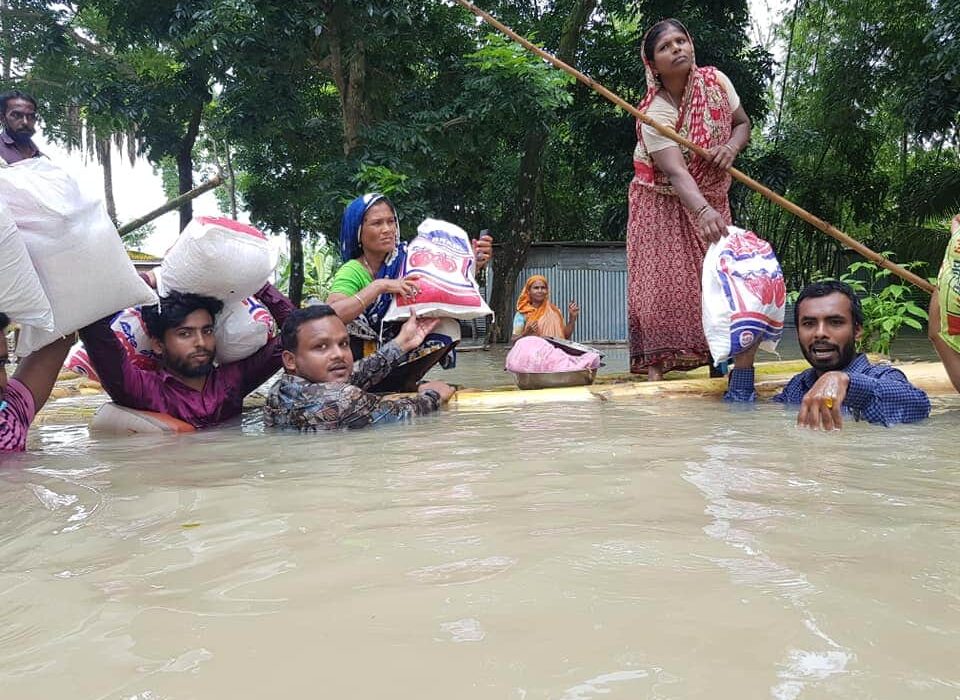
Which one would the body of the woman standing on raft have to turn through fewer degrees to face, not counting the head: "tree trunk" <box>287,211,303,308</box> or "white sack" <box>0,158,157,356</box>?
the white sack

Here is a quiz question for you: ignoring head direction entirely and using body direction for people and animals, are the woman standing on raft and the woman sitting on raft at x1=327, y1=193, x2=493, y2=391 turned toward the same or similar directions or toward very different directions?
same or similar directions

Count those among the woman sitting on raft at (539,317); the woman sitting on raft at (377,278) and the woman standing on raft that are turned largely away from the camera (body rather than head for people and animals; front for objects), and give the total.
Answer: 0

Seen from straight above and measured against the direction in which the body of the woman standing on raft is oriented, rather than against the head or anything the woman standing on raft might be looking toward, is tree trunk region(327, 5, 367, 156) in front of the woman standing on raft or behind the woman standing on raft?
behind

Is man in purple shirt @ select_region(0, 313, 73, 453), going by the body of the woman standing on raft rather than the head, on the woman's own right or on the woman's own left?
on the woman's own right

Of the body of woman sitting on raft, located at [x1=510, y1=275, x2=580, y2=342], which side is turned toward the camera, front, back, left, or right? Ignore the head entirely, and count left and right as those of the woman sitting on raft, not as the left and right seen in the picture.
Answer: front

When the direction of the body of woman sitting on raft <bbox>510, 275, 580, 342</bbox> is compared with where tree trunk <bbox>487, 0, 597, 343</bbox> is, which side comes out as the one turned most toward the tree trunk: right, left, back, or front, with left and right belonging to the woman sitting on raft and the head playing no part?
back

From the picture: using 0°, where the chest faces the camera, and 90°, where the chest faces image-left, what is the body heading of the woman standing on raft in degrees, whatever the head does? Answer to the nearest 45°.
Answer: approximately 315°

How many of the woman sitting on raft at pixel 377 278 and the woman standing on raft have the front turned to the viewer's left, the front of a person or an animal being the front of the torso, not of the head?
0

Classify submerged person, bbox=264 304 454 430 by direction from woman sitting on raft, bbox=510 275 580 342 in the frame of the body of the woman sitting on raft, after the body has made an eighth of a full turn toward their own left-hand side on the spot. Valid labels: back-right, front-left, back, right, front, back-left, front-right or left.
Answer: front-right

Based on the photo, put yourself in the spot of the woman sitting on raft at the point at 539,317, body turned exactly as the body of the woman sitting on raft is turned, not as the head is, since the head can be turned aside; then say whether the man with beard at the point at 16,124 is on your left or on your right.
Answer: on your right
